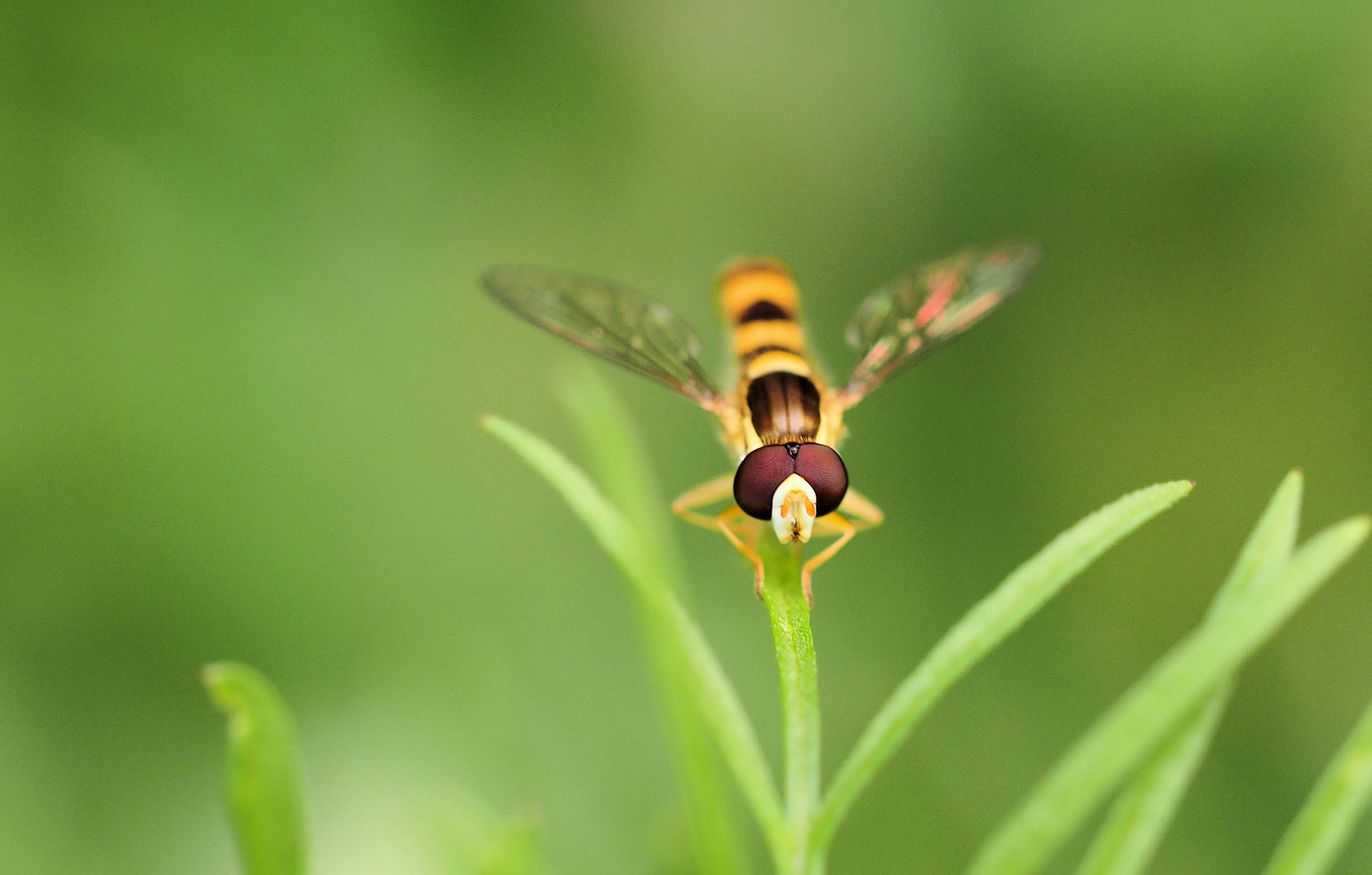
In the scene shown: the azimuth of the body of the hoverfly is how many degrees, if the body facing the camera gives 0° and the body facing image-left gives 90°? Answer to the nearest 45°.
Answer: approximately 0°

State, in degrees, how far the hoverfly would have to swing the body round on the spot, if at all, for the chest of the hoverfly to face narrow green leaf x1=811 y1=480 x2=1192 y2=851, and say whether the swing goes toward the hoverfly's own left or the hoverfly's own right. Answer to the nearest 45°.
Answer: approximately 90° to the hoverfly's own left
